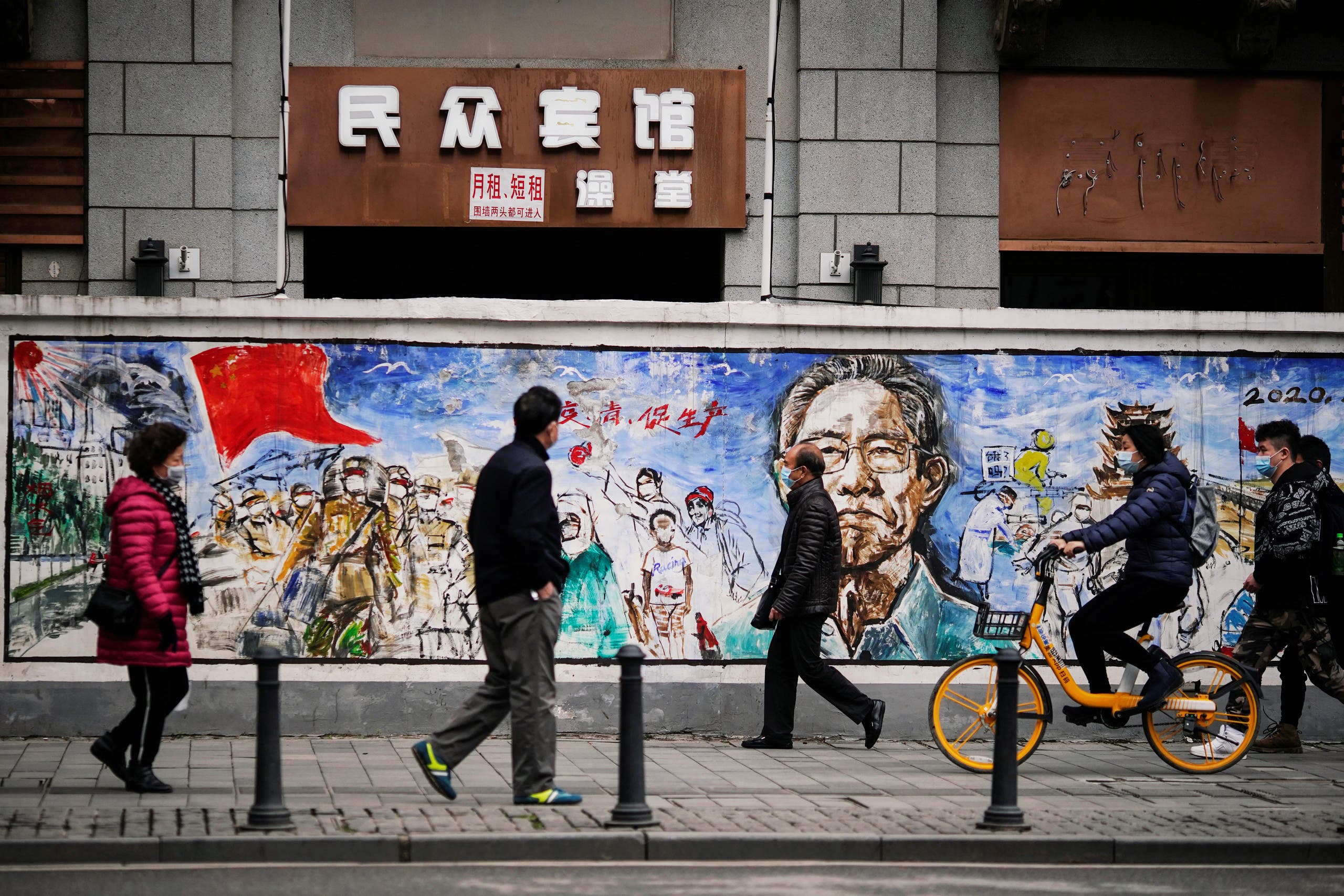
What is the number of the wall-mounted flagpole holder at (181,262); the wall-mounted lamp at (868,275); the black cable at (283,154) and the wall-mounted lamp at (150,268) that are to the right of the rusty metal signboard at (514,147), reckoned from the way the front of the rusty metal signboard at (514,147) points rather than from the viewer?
3

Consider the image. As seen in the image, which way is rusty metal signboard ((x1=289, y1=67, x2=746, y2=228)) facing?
toward the camera

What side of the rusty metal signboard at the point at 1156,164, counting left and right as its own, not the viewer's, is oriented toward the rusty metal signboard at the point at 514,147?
right

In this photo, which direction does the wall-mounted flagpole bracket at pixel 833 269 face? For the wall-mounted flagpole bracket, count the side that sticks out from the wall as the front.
toward the camera

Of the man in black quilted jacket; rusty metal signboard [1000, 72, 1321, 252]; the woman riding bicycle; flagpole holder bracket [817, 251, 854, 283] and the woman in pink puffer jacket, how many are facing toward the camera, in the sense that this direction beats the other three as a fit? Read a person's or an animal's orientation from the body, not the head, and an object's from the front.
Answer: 2

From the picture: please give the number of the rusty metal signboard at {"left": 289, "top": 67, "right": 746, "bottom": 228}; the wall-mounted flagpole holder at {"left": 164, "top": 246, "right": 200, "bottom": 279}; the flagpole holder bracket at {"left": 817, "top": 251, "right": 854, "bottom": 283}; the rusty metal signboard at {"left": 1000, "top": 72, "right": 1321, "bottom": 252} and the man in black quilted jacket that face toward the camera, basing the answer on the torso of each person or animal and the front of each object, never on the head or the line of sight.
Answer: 4

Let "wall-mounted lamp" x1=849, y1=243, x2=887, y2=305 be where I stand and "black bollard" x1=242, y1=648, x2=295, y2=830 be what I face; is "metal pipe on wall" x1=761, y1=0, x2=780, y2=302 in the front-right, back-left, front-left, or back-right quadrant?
front-right

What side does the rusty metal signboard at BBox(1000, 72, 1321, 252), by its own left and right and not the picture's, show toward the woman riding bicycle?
front

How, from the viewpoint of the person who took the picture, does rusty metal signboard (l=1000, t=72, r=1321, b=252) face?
facing the viewer

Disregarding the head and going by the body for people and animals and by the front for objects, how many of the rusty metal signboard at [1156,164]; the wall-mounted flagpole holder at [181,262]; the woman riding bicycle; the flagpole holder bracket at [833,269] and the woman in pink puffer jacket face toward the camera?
3

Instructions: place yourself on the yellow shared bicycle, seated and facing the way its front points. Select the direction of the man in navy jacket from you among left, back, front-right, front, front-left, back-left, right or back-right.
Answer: front-left

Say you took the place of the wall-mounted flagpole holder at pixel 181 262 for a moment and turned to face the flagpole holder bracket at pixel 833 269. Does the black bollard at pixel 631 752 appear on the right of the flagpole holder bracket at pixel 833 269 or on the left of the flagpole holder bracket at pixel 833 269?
right

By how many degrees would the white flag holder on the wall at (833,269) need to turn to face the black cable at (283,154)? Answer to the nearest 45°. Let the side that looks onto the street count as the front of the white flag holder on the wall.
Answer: approximately 90° to its right

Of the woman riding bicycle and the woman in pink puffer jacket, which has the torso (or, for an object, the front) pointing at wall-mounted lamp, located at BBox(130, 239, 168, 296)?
the woman riding bicycle

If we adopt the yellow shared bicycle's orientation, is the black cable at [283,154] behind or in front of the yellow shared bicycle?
in front

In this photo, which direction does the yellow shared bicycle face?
to the viewer's left
